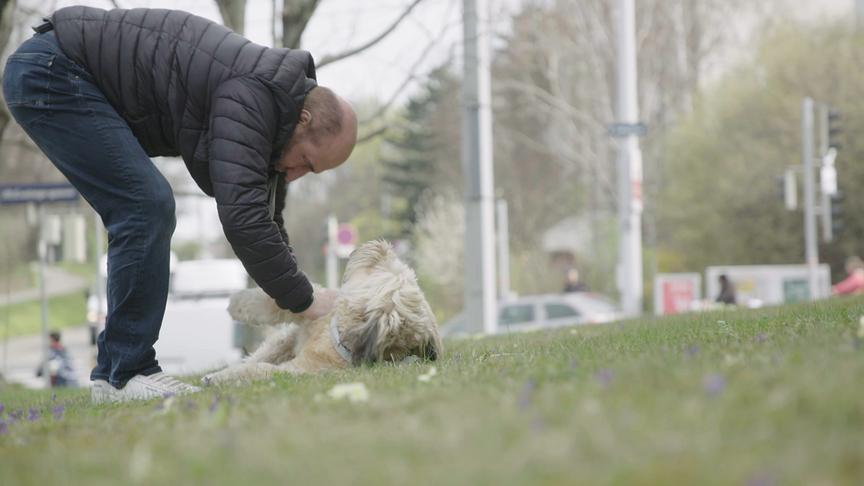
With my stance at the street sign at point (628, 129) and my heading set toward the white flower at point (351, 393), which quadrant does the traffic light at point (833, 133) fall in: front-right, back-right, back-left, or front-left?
back-left

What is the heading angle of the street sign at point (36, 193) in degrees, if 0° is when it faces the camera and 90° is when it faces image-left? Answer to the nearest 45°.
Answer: approximately 0°

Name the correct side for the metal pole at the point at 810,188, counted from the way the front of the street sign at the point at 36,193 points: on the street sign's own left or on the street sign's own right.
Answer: on the street sign's own left

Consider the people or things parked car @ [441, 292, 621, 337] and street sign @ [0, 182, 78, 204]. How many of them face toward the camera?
1

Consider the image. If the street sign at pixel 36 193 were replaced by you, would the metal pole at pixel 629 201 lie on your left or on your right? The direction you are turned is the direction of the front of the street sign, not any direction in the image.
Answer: on your left

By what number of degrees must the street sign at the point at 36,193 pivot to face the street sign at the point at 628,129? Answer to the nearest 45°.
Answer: approximately 90° to its left
